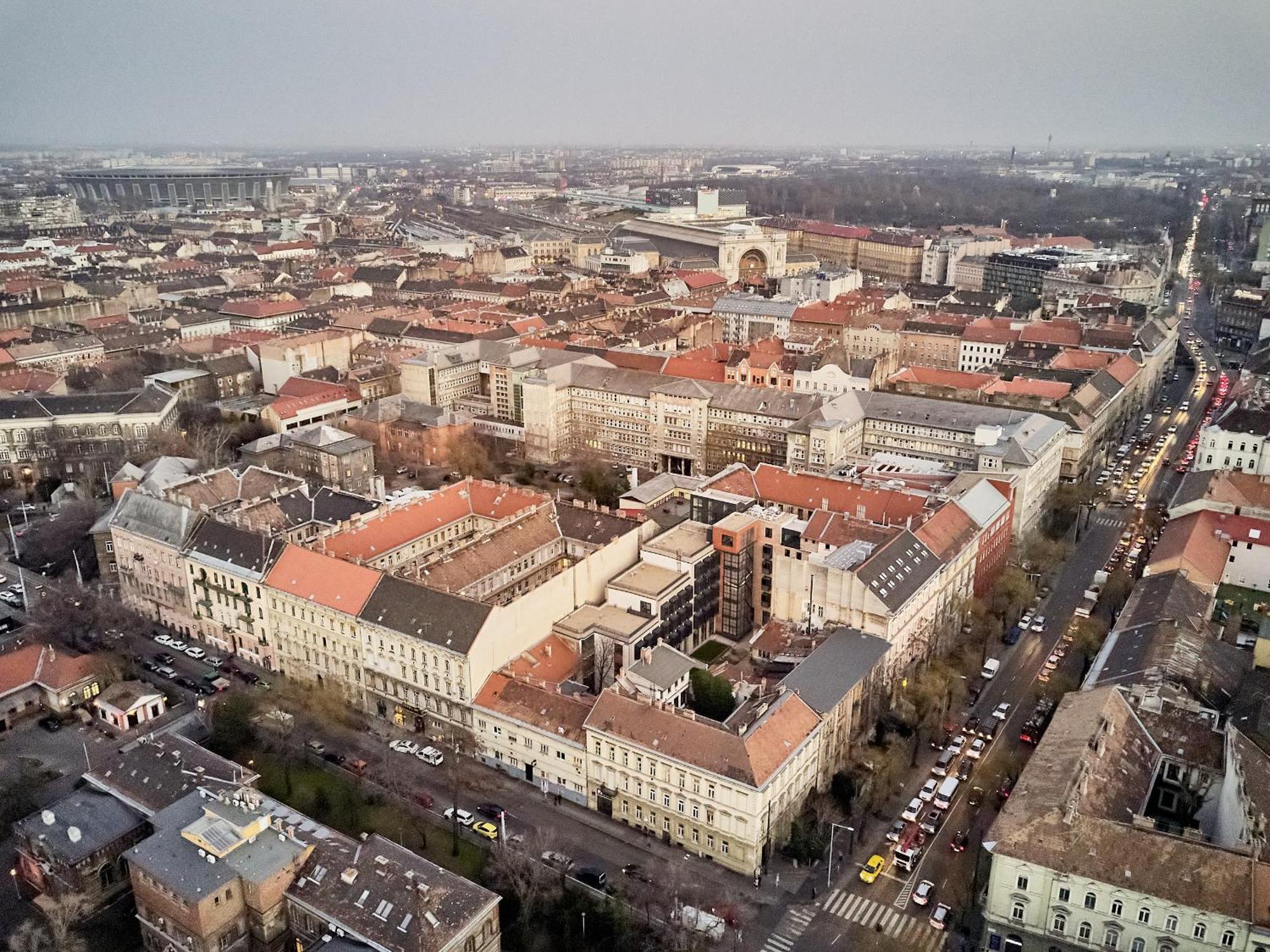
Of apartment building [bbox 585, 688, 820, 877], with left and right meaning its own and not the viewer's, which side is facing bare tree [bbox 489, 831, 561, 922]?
front

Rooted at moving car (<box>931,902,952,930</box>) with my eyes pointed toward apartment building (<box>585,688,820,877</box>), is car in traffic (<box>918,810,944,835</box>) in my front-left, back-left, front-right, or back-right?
front-right

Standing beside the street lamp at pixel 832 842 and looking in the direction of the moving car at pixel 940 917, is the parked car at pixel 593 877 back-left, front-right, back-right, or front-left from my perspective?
back-right

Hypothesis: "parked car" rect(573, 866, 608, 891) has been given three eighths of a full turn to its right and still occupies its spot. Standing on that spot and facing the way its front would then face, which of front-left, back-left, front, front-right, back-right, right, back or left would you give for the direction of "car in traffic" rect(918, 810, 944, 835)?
back

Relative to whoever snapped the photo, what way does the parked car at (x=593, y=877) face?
facing the viewer and to the right of the viewer

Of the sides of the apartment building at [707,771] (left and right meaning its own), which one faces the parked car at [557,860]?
front

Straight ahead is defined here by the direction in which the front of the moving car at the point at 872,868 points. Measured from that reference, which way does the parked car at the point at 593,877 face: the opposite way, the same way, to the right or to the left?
to the left

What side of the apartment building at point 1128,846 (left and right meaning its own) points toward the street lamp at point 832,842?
right

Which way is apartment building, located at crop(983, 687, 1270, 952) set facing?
toward the camera

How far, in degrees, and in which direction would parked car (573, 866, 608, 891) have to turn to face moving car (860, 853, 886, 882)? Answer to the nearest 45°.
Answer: approximately 45° to its left

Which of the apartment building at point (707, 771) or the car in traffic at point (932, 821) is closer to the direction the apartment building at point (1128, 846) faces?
the apartment building

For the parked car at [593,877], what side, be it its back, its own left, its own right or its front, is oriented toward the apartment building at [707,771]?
left

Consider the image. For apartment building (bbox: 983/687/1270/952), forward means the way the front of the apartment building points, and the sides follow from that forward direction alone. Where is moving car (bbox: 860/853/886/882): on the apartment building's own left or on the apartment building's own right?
on the apartment building's own right

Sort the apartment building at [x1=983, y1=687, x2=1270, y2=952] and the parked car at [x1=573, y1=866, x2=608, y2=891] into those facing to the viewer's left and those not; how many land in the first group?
0

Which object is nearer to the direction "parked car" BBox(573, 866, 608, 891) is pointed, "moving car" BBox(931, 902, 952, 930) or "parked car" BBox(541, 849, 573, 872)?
the moving car
